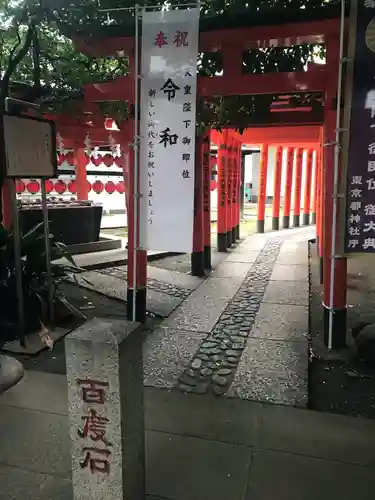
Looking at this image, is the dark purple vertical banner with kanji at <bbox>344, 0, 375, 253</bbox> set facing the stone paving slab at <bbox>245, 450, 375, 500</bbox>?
yes

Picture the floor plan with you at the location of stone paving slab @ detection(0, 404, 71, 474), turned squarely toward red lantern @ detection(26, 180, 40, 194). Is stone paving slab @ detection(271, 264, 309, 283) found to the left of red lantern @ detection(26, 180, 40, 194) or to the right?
right

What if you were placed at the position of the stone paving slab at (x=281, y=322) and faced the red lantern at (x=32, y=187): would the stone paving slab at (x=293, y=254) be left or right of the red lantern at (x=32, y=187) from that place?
right

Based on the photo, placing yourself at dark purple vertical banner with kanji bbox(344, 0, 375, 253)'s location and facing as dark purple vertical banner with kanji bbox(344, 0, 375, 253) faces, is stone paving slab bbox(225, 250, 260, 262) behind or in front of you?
behind

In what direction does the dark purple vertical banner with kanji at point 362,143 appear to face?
toward the camera

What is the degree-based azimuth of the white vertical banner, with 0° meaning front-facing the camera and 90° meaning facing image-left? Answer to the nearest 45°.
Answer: approximately 0°

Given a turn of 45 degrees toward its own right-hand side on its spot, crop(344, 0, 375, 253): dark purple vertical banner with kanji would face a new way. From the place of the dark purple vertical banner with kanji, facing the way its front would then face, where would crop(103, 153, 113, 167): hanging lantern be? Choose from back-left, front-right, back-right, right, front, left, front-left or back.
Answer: right

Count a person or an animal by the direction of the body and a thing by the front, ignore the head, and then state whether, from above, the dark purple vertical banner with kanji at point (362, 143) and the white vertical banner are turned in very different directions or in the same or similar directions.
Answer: same or similar directions

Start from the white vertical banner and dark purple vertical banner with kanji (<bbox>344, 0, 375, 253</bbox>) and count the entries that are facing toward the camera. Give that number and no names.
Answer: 2

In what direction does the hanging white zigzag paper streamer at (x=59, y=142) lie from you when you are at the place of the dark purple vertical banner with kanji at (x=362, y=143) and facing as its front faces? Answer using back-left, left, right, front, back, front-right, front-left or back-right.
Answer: back-right

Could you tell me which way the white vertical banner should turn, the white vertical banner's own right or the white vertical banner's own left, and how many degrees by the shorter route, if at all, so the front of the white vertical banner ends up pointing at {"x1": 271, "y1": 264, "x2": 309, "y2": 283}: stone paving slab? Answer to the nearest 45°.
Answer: approximately 135° to the white vertical banner's own left
